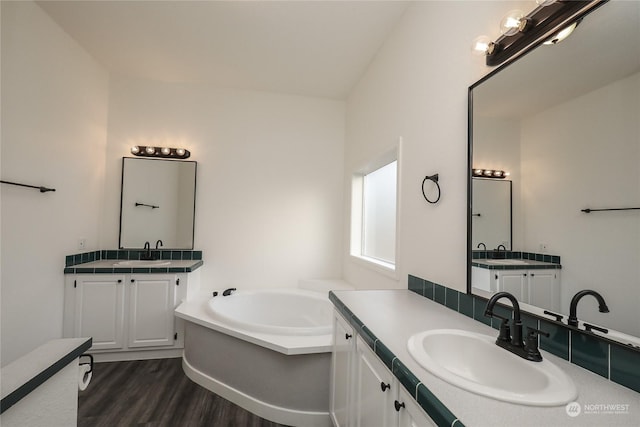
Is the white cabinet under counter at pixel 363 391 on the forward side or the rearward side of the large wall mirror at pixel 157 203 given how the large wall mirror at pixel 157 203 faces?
on the forward side

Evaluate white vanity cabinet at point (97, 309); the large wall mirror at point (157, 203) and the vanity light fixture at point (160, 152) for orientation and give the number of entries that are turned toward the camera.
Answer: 3

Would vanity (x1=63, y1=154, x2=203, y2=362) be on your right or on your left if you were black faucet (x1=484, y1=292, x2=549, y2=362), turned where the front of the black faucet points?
on your right

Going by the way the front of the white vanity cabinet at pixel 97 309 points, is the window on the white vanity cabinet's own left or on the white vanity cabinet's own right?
on the white vanity cabinet's own left

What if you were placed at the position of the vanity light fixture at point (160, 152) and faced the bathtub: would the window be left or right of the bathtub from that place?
left

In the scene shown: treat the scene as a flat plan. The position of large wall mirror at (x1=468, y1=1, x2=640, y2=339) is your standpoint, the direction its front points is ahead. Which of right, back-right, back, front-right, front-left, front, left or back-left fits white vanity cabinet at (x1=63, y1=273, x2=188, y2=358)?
front-right

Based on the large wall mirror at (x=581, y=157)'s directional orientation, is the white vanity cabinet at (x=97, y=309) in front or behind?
in front

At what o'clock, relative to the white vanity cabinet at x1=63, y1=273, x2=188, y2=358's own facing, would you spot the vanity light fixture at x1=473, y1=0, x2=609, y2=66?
The vanity light fixture is roughly at 11 o'clock from the white vanity cabinet.

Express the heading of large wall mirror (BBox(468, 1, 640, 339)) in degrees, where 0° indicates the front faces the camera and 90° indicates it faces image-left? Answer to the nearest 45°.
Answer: approximately 45°

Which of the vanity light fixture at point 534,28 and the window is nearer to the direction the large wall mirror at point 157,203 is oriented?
the vanity light fixture

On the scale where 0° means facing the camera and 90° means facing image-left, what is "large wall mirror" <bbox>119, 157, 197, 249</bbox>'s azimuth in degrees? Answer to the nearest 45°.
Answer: approximately 0°

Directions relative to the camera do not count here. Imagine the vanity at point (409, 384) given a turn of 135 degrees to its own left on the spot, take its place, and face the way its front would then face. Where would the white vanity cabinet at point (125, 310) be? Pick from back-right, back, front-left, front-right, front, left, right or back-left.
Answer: back

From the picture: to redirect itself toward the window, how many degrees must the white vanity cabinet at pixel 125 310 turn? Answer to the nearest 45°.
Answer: approximately 90° to its left

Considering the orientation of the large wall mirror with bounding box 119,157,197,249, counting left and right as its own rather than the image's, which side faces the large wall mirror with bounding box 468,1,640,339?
front

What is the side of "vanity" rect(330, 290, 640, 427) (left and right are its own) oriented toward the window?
right
